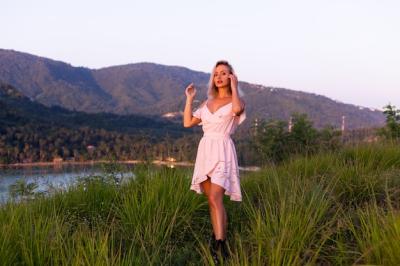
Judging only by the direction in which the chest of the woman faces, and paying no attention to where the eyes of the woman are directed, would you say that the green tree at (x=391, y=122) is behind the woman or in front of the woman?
behind

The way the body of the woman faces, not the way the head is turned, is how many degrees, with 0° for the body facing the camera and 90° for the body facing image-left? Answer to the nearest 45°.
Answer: approximately 0°
